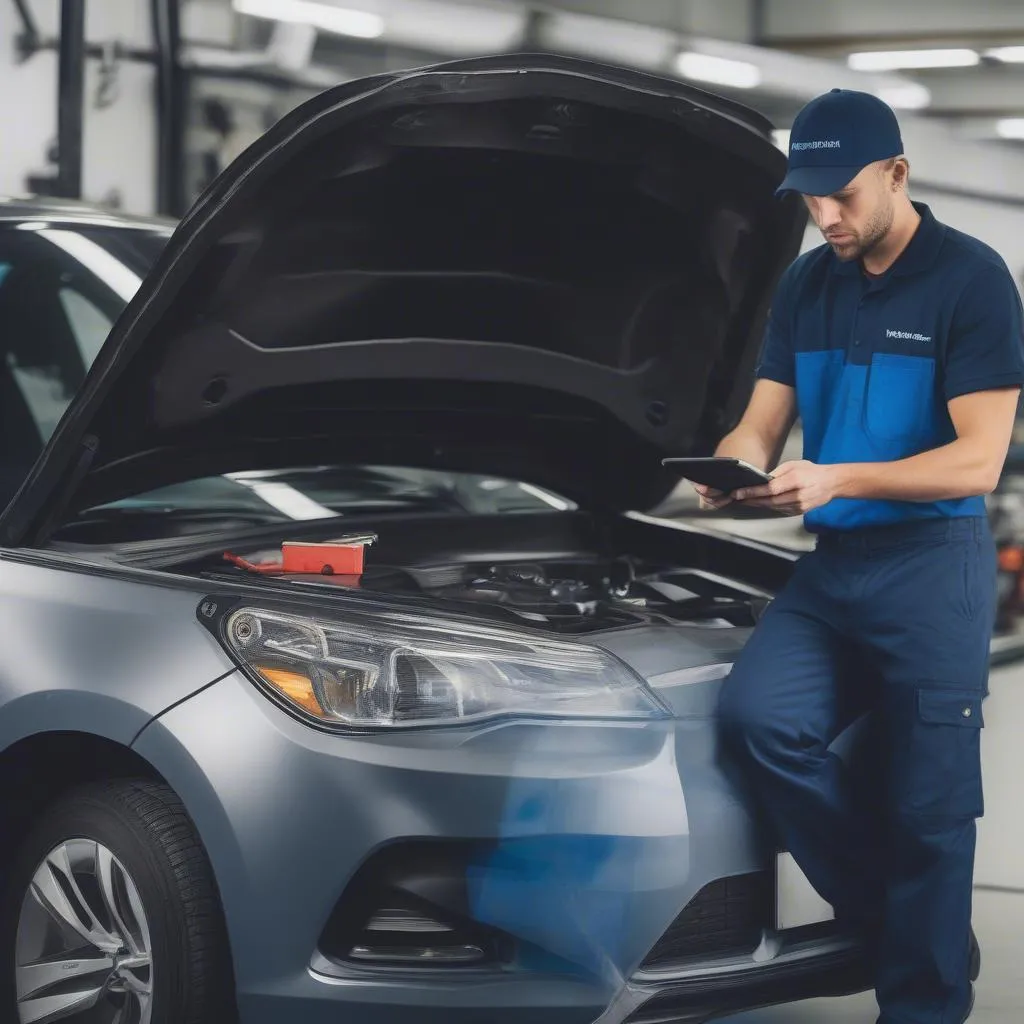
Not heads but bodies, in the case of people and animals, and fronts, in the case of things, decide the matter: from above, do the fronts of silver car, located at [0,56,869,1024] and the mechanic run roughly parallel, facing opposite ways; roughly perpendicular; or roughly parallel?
roughly perpendicular

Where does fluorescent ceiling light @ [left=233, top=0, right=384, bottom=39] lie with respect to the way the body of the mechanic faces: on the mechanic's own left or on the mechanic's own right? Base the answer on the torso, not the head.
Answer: on the mechanic's own right

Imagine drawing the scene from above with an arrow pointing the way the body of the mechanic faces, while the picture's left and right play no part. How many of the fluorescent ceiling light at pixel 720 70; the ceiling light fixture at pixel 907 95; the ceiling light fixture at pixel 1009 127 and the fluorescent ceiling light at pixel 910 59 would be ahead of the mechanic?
0

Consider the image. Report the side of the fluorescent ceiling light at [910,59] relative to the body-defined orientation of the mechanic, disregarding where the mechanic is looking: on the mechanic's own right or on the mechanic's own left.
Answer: on the mechanic's own right

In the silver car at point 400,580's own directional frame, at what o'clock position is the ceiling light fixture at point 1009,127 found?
The ceiling light fixture is roughly at 8 o'clock from the silver car.

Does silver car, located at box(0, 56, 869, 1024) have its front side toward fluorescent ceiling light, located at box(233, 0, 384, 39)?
no

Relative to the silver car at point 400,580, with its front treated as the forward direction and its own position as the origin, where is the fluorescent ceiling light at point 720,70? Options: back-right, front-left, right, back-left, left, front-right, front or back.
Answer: back-left

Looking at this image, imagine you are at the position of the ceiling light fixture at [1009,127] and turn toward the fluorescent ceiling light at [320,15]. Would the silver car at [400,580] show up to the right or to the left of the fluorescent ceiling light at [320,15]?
left

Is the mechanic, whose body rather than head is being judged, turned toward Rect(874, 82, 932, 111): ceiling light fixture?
no

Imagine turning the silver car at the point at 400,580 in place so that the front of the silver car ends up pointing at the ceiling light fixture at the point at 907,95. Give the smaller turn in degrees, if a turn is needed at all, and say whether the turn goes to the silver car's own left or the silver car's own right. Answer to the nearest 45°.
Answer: approximately 135° to the silver car's own left

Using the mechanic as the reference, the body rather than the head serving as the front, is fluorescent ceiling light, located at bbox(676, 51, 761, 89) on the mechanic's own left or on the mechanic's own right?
on the mechanic's own right

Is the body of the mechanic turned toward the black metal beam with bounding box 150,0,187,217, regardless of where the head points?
no

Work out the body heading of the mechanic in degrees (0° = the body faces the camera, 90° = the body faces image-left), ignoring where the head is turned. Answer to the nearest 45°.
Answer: approximately 45°

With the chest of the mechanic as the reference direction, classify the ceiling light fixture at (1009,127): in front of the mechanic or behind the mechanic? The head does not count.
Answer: behind

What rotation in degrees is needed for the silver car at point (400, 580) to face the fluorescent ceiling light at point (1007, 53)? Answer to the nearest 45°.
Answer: approximately 135° to its left

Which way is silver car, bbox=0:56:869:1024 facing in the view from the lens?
facing the viewer and to the right of the viewer
